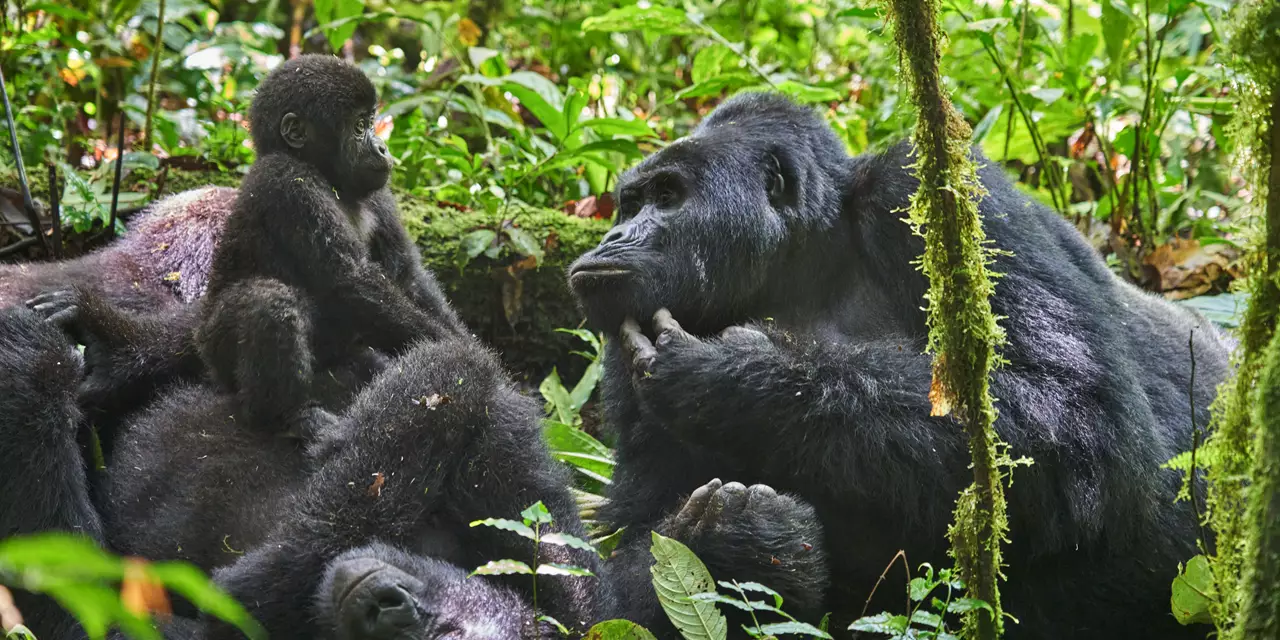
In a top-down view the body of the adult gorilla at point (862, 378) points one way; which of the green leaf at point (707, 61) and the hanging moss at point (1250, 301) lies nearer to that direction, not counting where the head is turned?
the green leaf

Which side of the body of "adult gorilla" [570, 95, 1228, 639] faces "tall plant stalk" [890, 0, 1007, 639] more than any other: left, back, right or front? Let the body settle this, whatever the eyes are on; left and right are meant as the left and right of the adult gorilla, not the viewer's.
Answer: left

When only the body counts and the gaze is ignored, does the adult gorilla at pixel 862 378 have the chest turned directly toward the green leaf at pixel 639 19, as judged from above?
no

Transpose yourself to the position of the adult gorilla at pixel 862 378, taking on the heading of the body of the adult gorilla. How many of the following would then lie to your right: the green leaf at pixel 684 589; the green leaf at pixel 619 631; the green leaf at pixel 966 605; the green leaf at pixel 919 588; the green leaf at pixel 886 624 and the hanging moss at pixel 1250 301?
0

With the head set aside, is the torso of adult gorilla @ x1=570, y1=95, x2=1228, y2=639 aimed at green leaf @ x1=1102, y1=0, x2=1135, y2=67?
no

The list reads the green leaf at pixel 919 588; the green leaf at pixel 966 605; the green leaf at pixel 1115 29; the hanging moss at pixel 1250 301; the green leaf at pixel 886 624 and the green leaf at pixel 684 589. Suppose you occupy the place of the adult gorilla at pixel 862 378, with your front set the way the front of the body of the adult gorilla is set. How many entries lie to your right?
1

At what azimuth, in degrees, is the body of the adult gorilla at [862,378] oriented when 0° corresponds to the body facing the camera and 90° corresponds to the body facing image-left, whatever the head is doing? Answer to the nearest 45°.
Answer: approximately 90°

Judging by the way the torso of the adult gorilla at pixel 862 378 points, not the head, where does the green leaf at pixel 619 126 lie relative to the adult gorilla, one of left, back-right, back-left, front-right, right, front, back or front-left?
front-right

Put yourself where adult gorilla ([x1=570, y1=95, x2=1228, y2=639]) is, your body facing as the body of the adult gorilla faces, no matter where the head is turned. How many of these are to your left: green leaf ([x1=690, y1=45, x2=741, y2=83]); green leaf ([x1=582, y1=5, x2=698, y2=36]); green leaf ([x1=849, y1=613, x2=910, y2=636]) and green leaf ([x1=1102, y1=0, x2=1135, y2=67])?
1

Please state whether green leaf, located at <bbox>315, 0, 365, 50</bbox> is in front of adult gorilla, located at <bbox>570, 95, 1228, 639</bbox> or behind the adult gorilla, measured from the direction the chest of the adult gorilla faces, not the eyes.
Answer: in front

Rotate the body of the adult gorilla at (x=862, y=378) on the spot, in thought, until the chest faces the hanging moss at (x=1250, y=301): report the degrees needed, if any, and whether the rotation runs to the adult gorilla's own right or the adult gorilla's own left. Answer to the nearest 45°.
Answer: approximately 135° to the adult gorilla's own left

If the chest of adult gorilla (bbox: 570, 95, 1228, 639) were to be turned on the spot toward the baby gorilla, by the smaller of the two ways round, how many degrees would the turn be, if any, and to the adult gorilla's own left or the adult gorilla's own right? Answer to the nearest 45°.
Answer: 0° — it already faces it

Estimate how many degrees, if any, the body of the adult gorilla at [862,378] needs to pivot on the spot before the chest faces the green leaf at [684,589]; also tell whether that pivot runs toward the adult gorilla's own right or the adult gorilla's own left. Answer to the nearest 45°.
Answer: approximately 90° to the adult gorilla's own left

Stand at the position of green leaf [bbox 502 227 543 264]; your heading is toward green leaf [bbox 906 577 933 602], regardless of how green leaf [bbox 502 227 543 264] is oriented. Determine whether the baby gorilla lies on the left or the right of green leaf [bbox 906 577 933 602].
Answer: right

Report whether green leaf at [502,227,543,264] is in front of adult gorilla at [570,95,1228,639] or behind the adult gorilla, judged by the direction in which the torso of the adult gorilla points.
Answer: in front

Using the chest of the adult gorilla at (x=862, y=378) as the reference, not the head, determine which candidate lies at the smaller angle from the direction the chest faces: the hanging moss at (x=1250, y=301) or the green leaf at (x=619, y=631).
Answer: the green leaf

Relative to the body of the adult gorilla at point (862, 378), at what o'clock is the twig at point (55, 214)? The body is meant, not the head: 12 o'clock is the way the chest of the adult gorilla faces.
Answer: The twig is roughly at 12 o'clock from the adult gorilla.
